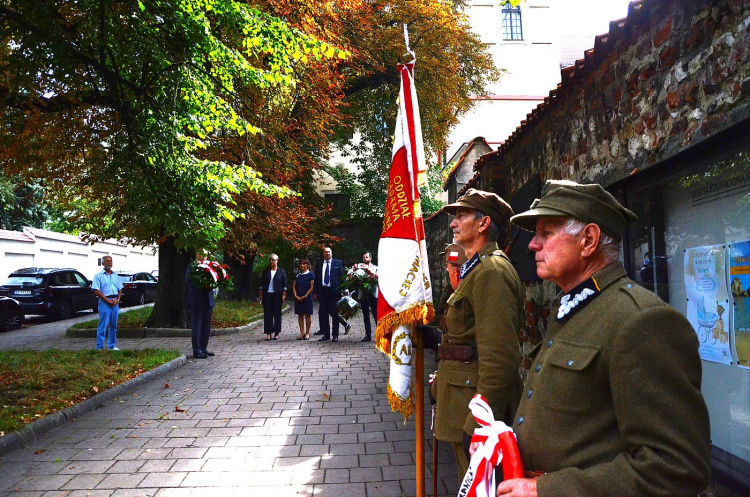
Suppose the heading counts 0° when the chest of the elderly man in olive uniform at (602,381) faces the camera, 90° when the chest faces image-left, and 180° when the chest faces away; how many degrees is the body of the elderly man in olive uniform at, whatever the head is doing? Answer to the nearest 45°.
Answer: approximately 90°

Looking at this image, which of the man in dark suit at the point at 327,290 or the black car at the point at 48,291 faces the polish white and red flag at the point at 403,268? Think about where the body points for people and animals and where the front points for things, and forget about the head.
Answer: the man in dark suit

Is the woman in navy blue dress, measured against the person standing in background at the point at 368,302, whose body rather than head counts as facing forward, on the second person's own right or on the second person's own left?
on the second person's own right

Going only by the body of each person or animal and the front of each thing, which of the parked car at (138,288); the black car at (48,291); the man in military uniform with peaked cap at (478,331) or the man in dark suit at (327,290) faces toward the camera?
the man in dark suit

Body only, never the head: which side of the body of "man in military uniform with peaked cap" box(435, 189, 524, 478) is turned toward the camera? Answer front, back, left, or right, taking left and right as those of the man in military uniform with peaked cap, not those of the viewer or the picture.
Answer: left

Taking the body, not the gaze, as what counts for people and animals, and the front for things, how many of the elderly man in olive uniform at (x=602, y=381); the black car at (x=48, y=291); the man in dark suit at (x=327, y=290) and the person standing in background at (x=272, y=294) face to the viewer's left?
1

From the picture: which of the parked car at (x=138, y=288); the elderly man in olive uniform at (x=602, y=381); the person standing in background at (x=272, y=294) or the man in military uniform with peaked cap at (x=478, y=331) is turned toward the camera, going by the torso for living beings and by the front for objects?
the person standing in background

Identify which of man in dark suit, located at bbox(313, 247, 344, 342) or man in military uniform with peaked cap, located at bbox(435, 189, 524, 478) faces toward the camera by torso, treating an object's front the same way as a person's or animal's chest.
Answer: the man in dark suit

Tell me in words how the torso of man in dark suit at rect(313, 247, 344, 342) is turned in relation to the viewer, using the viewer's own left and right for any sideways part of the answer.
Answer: facing the viewer

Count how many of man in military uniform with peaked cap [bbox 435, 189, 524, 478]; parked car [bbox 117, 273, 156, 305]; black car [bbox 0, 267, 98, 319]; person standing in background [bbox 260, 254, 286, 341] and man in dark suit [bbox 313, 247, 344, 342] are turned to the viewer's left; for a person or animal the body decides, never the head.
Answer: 1

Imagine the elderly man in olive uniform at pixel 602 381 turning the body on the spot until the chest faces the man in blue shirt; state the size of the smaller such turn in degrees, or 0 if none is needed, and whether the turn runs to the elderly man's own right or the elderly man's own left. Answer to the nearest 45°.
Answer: approximately 45° to the elderly man's own right

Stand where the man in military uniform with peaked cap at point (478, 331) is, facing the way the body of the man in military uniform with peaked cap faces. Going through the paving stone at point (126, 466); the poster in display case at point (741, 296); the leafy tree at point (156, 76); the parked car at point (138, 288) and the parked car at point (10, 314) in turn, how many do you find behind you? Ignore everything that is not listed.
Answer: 1

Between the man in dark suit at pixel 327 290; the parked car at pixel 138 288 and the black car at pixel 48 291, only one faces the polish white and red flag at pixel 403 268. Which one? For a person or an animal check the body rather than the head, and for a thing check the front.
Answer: the man in dark suit

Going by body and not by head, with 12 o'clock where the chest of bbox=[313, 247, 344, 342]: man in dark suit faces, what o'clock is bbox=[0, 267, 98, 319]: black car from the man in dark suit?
The black car is roughly at 4 o'clock from the man in dark suit.
